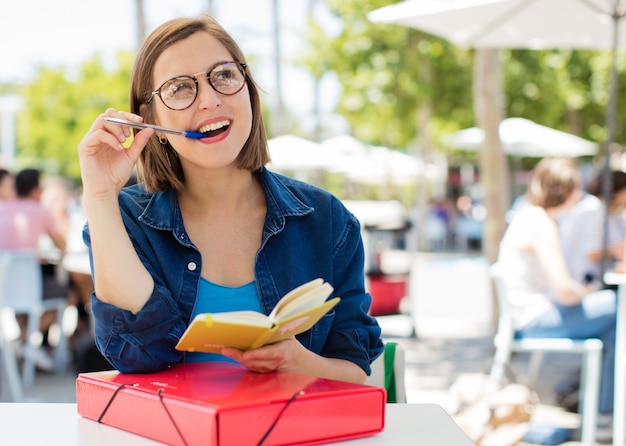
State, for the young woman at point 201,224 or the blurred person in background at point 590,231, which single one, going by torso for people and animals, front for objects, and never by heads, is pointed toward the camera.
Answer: the young woman

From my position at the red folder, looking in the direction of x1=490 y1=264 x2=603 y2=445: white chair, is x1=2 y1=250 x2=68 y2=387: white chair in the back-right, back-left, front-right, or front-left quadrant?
front-left

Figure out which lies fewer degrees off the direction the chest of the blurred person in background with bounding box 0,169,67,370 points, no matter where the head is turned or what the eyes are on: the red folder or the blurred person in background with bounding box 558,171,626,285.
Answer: the blurred person in background

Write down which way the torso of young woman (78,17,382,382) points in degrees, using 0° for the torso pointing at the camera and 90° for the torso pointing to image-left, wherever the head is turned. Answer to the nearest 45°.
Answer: approximately 0°

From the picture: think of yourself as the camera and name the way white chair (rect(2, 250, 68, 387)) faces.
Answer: facing away from the viewer and to the right of the viewer

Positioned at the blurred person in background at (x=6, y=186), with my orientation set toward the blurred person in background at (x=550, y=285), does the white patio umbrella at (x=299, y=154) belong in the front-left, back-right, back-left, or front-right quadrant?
front-left

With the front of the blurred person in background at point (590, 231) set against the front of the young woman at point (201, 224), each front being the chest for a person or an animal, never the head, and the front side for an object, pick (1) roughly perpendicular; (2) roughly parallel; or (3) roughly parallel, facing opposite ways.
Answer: roughly perpendicular

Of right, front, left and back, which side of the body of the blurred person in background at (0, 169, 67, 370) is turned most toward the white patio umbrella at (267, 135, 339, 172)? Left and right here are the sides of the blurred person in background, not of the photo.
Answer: front

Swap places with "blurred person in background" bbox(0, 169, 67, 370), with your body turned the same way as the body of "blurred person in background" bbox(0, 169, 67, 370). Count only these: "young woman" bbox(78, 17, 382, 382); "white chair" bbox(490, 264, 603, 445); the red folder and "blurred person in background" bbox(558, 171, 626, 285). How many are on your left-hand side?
0

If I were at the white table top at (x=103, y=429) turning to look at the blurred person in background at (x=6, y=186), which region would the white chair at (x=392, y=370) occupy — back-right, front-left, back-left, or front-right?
front-right

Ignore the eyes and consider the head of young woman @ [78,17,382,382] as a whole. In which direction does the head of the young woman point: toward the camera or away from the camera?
toward the camera

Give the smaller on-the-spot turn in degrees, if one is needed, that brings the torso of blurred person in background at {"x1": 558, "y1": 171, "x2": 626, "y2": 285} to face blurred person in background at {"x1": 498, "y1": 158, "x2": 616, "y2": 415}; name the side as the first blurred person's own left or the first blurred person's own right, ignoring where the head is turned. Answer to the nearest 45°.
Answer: approximately 90° to the first blurred person's own right

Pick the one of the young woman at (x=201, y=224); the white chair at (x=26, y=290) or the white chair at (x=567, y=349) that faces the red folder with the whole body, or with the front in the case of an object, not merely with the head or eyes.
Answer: the young woman
